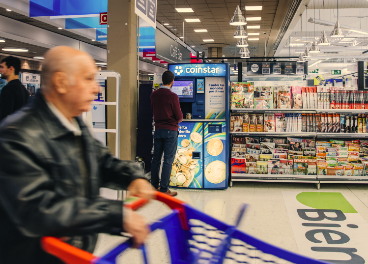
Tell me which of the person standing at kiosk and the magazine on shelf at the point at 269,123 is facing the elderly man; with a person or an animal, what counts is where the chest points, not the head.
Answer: the magazine on shelf

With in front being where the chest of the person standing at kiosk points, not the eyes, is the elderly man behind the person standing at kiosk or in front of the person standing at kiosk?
behind

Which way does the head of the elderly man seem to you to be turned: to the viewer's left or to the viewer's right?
to the viewer's right

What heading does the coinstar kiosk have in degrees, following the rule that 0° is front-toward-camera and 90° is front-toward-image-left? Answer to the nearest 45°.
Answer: approximately 0°

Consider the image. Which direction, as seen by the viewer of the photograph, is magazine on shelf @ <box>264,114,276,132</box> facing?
facing the viewer

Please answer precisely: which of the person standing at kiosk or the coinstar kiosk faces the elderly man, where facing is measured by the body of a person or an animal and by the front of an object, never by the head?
the coinstar kiosk

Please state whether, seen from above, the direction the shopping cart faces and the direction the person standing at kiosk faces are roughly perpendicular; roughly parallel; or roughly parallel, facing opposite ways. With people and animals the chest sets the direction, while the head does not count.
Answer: roughly perpendicular

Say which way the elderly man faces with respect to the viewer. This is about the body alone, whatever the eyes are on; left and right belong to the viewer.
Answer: facing to the right of the viewer

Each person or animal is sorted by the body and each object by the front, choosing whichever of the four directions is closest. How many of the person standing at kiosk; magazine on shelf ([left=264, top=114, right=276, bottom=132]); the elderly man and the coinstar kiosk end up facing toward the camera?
2

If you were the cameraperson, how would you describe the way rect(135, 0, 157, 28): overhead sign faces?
facing the viewer and to the right of the viewer

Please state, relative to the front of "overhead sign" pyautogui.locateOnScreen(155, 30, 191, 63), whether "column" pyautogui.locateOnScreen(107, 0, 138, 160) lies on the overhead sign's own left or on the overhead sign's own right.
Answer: on the overhead sign's own right

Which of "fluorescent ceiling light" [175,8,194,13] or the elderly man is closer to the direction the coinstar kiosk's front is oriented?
the elderly man

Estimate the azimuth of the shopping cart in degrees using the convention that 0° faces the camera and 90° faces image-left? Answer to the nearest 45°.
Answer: approximately 315°
